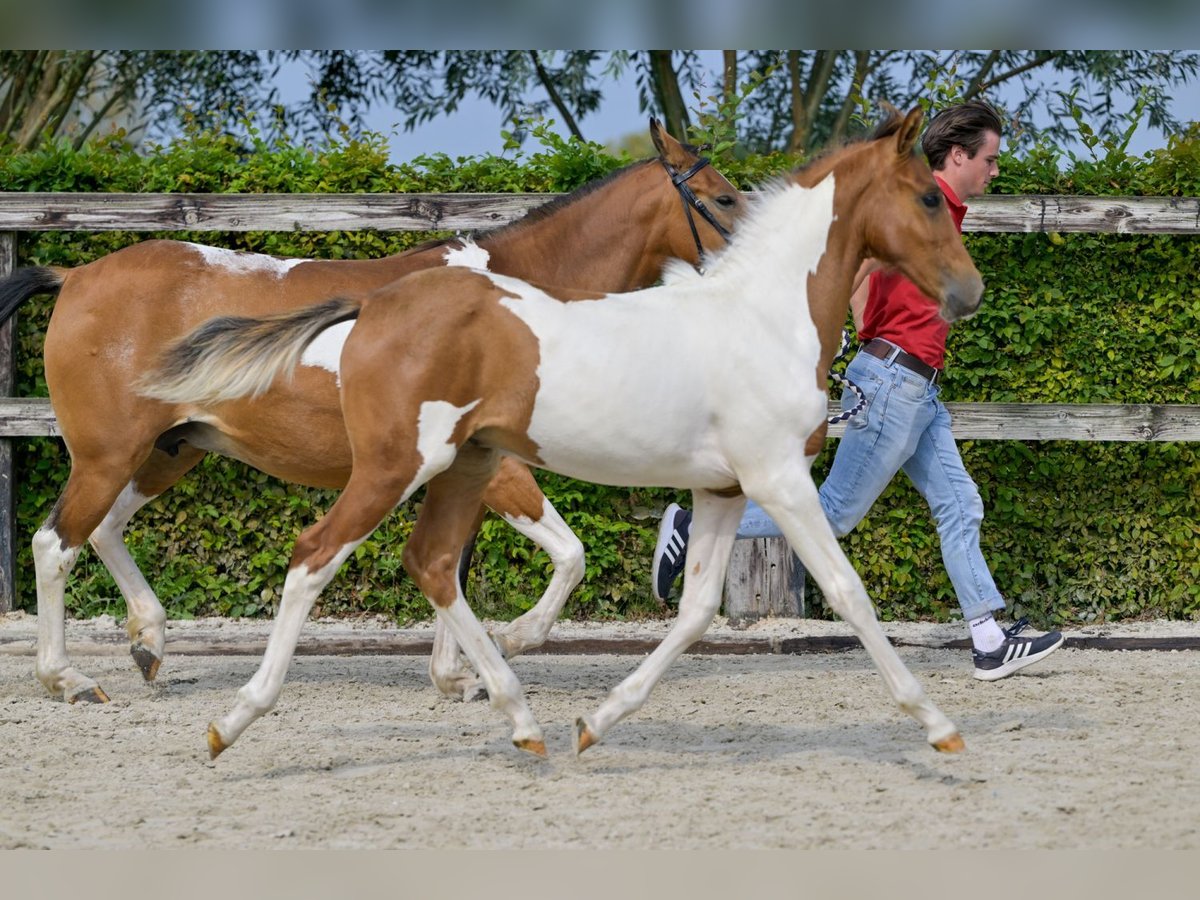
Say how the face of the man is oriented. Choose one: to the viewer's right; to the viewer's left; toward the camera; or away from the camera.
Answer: to the viewer's right

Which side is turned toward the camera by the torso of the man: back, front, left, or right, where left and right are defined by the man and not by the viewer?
right

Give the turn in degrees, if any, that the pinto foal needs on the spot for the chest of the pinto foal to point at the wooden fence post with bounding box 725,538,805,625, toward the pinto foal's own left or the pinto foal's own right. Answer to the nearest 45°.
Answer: approximately 90° to the pinto foal's own left

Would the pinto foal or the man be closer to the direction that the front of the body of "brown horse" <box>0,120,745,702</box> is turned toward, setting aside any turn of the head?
the man

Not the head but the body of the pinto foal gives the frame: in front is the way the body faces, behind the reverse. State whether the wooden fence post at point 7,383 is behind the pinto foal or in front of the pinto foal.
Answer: behind

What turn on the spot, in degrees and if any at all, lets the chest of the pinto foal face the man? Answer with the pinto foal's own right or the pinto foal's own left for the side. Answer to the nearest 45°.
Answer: approximately 45° to the pinto foal's own left

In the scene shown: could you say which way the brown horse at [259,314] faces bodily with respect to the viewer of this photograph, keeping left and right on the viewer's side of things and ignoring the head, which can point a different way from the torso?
facing to the right of the viewer

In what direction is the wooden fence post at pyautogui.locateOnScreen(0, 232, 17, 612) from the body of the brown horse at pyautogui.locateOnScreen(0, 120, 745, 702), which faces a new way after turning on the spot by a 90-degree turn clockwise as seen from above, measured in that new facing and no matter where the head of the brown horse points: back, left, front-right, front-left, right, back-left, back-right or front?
back-right

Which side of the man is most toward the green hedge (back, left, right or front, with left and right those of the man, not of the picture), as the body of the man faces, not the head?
left

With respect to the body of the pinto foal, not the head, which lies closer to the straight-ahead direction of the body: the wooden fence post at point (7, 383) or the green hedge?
the green hedge

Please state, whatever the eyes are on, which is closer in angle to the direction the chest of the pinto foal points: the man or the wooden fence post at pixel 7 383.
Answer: the man

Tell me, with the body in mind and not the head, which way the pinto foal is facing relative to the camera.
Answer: to the viewer's right
